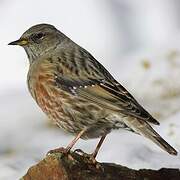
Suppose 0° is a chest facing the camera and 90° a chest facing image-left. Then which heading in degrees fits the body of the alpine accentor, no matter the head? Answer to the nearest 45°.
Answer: approximately 90°
